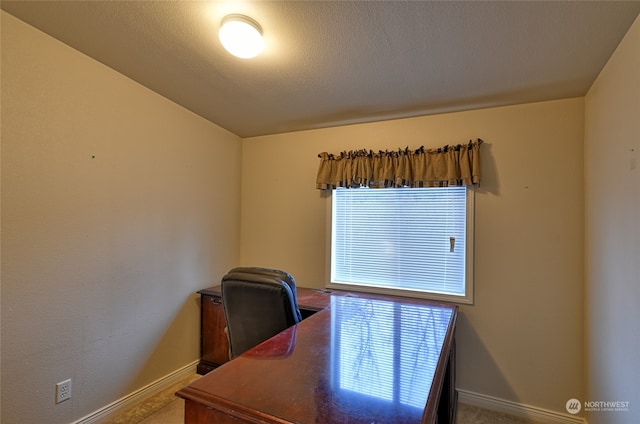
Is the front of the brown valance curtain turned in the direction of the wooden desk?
yes

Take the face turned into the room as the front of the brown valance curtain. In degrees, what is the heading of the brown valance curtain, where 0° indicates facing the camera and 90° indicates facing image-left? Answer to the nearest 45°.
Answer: approximately 0°

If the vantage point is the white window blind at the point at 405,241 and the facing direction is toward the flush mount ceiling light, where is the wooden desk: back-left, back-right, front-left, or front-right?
front-left

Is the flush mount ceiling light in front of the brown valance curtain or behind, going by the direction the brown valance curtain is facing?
in front

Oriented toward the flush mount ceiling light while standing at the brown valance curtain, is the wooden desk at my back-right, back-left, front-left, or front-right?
front-left
